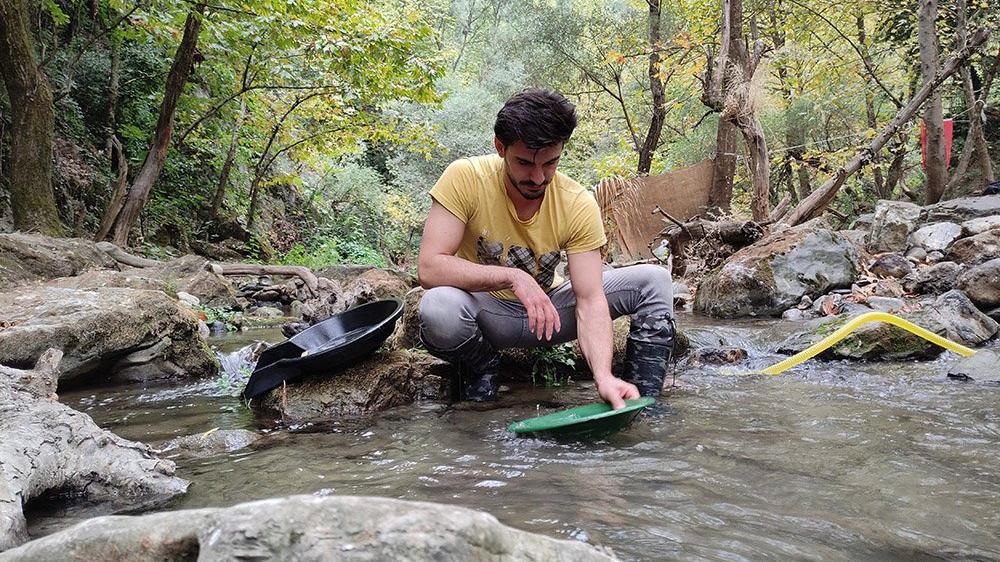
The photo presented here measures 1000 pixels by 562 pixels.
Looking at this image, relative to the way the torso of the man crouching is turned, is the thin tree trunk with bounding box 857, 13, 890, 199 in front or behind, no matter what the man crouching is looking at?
behind

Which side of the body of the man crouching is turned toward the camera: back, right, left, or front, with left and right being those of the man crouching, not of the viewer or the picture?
front

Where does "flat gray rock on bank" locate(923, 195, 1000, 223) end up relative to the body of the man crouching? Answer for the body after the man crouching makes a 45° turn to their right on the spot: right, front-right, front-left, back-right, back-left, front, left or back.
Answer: back

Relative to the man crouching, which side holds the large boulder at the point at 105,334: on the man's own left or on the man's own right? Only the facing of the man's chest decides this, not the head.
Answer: on the man's own right

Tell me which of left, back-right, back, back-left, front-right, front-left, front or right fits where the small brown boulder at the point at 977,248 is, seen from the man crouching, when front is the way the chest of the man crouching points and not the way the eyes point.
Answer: back-left

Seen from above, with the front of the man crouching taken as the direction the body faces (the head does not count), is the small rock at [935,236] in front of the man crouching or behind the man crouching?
behind

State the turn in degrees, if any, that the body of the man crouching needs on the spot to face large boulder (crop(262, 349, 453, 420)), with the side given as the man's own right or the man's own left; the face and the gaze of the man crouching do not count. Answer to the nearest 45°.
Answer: approximately 90° to the man's own right

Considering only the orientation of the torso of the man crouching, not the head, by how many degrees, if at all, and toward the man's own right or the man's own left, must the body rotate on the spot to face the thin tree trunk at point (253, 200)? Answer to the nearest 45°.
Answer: approximately 135° to the man's own right

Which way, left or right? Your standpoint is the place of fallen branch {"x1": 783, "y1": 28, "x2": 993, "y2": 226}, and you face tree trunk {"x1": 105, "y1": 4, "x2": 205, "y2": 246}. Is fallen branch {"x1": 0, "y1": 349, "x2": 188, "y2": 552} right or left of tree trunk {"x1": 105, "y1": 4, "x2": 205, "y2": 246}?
left

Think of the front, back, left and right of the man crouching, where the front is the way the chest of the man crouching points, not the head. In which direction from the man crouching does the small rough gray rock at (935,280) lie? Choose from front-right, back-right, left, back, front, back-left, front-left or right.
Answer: back-left

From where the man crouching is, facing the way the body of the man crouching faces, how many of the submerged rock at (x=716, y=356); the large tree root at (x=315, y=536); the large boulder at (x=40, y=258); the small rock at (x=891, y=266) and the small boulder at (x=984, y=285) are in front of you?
1

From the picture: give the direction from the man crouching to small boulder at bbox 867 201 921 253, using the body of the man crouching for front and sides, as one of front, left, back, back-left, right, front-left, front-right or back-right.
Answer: back-left

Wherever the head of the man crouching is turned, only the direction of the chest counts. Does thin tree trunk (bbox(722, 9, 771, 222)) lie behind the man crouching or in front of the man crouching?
behind

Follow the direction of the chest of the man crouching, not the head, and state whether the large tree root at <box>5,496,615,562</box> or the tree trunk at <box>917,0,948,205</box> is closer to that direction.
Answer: the large tree root

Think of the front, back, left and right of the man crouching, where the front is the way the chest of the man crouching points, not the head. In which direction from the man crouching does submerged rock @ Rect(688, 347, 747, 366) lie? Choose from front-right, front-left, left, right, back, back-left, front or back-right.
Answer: back-left

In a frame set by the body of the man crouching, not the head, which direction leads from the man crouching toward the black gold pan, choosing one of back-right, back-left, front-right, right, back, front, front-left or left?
right
